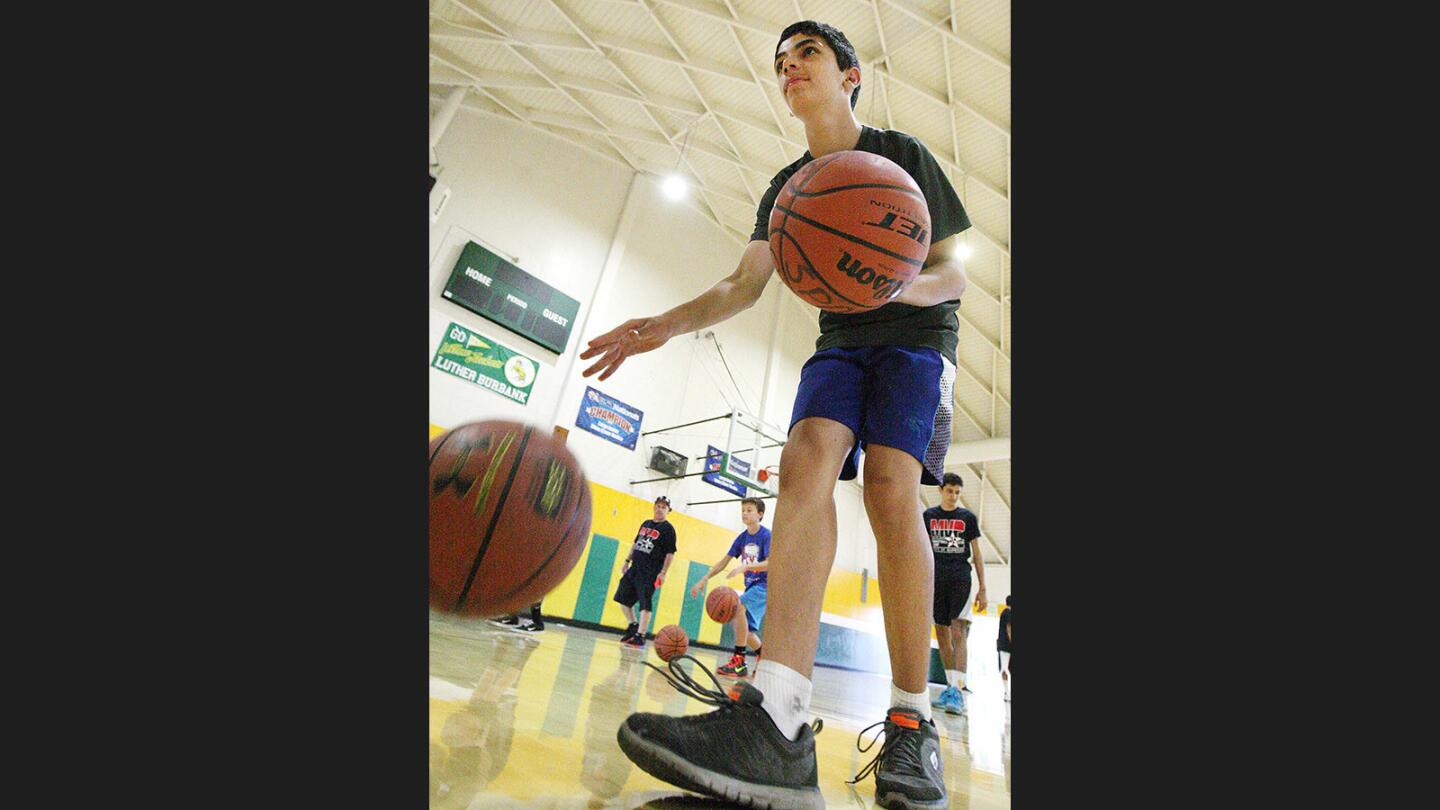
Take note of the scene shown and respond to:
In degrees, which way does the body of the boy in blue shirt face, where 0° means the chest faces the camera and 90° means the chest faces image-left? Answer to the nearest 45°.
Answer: approximately 45°

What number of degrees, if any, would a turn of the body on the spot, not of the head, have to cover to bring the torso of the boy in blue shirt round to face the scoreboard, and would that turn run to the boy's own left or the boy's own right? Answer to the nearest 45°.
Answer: approximately 90° to the boy's own right

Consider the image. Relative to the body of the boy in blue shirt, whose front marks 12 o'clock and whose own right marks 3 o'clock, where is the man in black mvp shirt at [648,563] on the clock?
The man in black mvp shirt is roughly at 3 o'clock from the boy in blue shirt.

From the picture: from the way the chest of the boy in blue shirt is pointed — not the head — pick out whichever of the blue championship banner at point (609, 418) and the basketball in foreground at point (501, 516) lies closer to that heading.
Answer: the basketball in foreground

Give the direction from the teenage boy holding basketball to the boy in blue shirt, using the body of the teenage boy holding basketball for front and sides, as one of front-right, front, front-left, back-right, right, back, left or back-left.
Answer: back-right

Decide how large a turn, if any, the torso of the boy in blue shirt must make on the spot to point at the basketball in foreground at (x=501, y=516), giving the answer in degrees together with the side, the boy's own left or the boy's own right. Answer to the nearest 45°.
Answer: approximately 45° to the boy's own left

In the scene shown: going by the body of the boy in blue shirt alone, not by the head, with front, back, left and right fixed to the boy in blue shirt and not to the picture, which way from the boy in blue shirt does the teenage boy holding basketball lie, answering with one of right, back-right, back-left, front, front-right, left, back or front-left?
front-left

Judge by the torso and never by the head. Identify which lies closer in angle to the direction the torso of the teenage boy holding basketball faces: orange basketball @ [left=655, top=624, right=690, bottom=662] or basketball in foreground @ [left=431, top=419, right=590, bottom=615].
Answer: the basketball in foreground

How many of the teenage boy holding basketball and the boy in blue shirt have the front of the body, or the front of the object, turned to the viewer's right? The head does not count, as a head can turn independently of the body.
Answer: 0

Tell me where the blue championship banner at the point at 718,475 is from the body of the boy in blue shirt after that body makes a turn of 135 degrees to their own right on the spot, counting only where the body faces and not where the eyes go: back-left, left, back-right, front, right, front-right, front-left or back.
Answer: front

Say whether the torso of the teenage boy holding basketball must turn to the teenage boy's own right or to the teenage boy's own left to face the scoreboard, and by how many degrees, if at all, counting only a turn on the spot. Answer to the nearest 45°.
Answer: approximately 90° to the teenage boy's own right

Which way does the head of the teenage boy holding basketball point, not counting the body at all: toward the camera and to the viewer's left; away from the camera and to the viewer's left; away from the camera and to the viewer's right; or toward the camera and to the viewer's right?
toward the camera and to the viewer's left

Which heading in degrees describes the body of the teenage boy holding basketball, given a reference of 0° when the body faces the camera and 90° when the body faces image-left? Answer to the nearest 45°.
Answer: approximately 45°

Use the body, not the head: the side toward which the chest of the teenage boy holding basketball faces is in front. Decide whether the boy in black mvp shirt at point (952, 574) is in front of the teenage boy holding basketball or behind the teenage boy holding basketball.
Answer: behind
